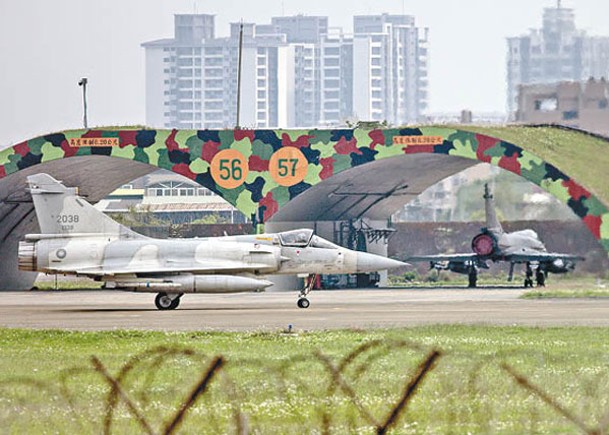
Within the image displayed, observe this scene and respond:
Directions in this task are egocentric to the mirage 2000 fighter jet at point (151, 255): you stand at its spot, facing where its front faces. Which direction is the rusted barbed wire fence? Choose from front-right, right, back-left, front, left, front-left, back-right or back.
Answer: right

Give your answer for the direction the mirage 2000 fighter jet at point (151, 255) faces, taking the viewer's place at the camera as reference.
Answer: facing to the right of the viewer
